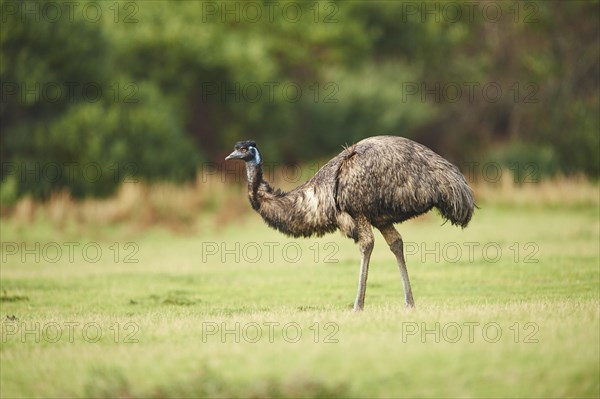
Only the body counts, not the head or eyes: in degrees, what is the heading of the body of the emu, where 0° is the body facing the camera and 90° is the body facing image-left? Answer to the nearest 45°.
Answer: approximately 90°
